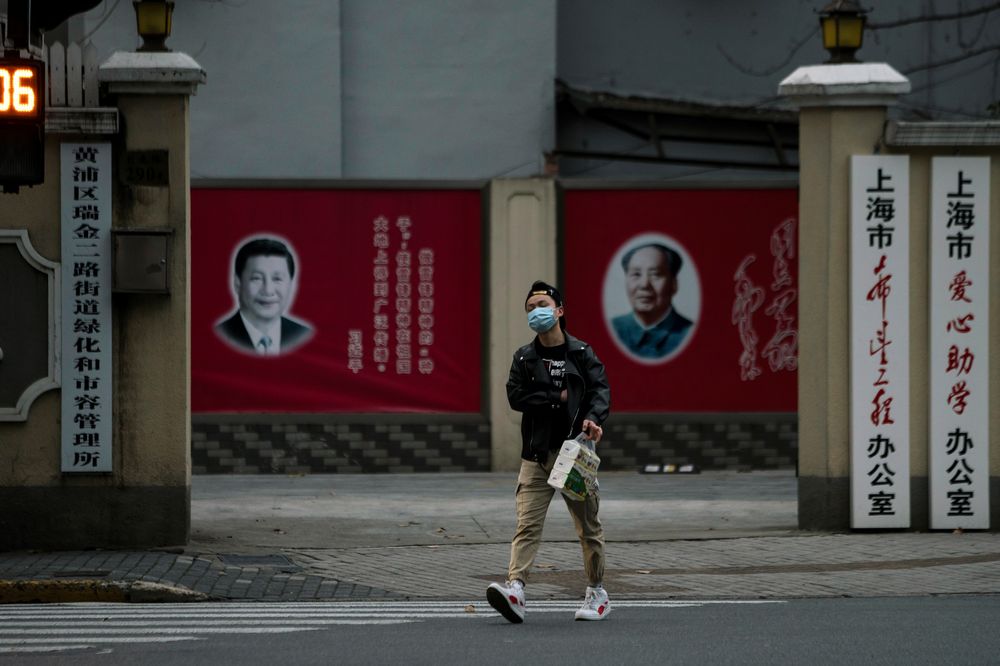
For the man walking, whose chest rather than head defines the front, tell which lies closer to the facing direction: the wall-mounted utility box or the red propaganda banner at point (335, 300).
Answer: the wall-mounted utility box

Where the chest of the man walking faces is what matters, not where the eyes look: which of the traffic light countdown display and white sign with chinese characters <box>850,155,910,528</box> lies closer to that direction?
the traffic light countdown display

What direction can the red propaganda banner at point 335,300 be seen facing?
toward the camera

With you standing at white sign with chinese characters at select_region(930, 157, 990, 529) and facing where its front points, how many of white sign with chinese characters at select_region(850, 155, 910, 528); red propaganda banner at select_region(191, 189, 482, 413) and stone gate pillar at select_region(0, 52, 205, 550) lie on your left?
0

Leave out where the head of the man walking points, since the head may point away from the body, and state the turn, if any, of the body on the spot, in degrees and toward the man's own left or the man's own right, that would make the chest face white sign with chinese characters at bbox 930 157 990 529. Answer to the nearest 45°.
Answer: approximately 180°

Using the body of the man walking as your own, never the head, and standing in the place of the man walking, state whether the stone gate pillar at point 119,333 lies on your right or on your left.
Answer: on your right

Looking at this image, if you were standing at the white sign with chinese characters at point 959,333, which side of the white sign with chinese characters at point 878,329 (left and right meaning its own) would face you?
left

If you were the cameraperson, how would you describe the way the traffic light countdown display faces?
facing the viewer

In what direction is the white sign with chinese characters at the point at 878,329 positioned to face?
toward the camera

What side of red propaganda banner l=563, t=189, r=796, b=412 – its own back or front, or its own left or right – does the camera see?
front

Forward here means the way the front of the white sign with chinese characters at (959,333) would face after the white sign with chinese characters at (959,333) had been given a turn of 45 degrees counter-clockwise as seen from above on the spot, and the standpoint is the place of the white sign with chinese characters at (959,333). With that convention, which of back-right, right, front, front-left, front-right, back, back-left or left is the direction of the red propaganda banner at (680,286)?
back

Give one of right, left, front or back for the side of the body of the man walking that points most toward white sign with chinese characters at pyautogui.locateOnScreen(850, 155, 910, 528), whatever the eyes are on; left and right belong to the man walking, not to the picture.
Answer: back

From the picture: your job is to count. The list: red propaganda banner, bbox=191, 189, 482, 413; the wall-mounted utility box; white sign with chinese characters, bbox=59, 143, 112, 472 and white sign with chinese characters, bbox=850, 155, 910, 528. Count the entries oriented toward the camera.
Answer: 4

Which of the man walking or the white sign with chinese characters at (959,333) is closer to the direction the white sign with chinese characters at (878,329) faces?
the man walking

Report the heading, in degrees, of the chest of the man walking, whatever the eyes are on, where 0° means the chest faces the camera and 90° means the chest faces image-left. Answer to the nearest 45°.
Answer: approximately 45°

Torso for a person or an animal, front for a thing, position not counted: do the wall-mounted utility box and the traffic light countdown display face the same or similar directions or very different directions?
same or similar directions
